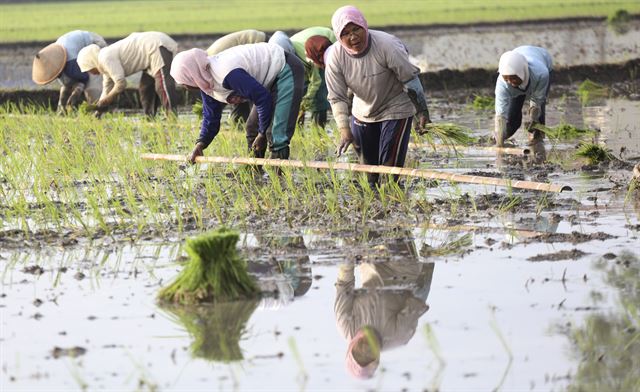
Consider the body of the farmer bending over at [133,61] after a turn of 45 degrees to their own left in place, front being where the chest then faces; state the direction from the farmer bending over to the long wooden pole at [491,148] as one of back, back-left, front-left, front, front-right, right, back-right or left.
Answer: left

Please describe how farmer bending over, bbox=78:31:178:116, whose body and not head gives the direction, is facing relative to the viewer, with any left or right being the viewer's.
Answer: facing to the left of the viewer

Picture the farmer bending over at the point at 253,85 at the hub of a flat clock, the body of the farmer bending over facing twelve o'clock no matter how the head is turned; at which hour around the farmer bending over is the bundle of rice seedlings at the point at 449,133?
The bundle of rice seedlings is roughly at 6 o'clock from the farmer bending over.

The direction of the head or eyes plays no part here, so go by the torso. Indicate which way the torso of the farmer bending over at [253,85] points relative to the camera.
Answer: to the viewer's left

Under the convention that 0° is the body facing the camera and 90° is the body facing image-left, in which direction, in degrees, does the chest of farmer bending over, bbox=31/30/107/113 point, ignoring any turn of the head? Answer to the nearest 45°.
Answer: approximately 45°

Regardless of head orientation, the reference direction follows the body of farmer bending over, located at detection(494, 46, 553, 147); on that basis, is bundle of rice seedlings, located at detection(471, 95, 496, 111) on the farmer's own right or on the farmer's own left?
on the farmer's own right

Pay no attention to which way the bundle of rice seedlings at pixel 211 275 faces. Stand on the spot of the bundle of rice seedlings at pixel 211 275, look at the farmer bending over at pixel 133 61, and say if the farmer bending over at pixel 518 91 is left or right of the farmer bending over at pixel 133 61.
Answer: right

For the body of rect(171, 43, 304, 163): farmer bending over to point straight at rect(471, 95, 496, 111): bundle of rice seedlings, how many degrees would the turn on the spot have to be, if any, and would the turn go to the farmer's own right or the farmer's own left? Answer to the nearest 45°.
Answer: approximately 135° to the farmer's own right

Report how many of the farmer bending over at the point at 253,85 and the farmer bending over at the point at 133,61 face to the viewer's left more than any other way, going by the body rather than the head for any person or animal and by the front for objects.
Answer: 2

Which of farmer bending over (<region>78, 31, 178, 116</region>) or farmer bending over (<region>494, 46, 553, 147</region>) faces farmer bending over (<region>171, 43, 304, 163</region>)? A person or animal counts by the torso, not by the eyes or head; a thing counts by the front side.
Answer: farmer bending over (<region>494, 46, 553, 147</region>)
